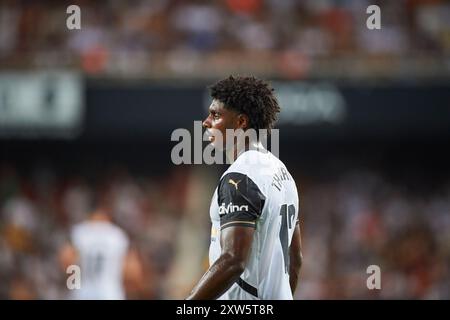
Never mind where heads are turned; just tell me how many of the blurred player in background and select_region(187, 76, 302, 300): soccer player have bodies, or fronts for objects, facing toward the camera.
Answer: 0

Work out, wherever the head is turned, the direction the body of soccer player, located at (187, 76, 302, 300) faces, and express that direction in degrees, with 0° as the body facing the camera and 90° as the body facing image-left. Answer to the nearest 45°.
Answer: approximately 135°

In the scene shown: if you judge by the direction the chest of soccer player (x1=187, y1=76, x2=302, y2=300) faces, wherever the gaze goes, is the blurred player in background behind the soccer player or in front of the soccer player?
in front

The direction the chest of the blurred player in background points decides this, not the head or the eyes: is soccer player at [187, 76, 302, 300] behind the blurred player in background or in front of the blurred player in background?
behind

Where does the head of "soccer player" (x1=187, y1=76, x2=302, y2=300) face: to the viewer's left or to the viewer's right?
to the viewer's left

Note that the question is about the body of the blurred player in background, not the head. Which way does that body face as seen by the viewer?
away from the camera
